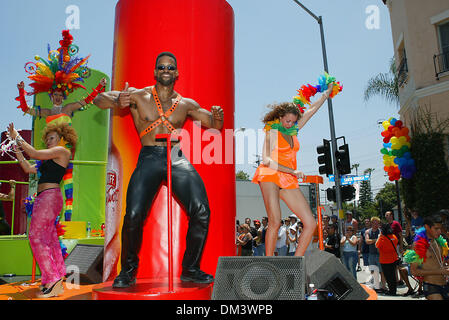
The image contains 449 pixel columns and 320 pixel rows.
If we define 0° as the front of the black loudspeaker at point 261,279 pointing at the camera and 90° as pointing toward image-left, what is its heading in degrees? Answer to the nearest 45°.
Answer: approximately 0°

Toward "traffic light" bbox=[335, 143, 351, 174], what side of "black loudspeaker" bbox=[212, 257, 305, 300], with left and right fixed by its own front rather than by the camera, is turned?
back

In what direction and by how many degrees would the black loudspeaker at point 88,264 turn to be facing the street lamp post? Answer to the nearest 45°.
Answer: approximately 180°

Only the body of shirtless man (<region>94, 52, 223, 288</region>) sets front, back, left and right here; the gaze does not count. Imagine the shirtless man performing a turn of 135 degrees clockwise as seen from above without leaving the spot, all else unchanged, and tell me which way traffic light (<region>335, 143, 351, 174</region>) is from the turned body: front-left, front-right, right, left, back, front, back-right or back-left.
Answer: right

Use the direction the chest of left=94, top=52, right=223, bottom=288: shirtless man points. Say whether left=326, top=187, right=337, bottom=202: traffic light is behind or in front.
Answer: behind

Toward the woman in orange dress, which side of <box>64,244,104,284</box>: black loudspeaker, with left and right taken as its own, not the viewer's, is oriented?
left

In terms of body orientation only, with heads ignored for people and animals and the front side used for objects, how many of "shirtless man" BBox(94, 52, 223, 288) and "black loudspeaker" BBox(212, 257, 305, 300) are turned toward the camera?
2

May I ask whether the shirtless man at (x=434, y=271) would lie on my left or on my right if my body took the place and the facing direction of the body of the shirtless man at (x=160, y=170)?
on my left

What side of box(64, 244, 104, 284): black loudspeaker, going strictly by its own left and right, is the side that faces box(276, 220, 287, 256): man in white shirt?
back
